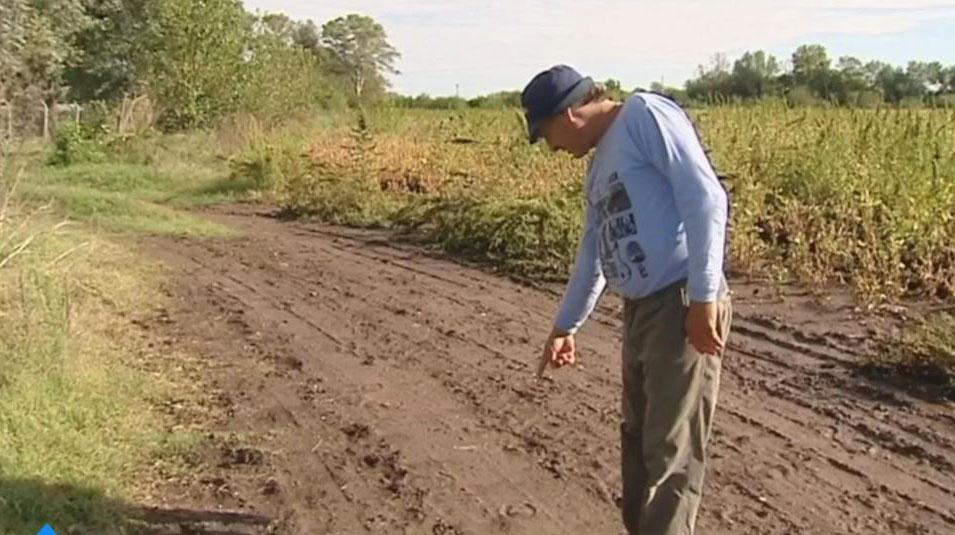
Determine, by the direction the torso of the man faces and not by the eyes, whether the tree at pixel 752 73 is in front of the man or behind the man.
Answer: behind

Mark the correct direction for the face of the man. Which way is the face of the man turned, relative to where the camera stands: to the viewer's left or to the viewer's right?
to the viewer's left

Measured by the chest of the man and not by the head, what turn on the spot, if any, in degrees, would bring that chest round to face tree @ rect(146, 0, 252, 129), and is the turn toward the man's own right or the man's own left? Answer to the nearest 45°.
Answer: approximately 90° to the man's own right

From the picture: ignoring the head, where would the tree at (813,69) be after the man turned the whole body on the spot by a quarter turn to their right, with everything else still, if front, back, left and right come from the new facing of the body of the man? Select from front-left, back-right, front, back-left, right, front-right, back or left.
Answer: front-right

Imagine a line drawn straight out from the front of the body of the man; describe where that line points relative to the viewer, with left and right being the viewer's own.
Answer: facing the viewer and to the left of the viewer

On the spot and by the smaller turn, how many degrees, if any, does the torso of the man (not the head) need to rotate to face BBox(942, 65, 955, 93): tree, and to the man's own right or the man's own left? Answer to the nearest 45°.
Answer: approximately 135° to the man's own right

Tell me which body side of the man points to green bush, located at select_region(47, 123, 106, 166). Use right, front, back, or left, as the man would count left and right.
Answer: right
